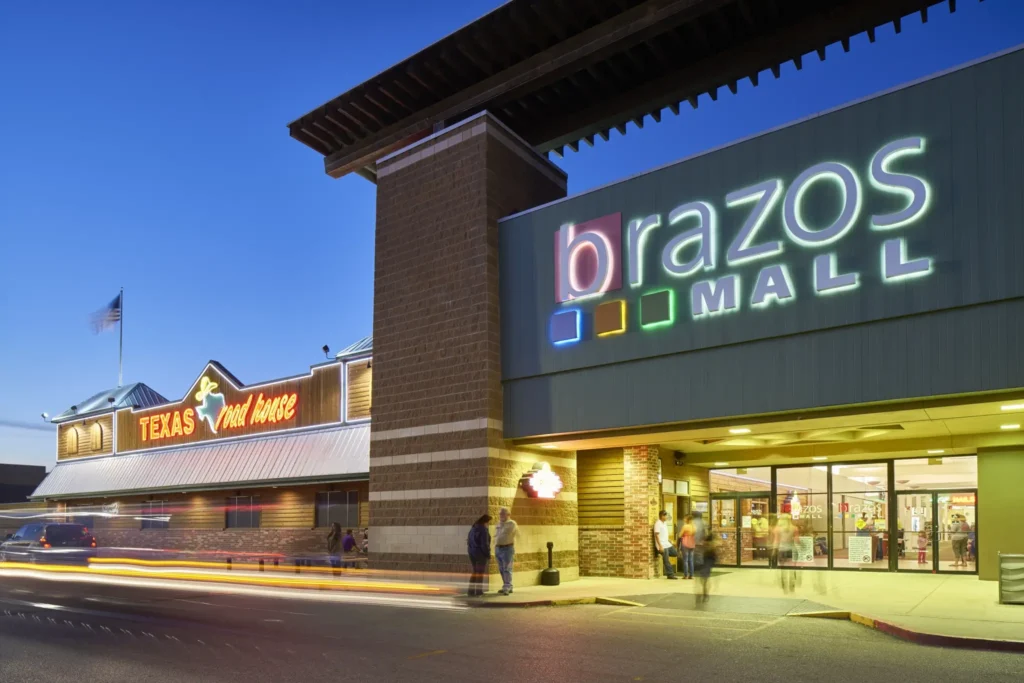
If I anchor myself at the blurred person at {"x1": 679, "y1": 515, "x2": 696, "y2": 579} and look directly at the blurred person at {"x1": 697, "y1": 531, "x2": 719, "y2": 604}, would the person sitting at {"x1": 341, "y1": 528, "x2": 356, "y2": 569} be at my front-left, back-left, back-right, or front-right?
back-right

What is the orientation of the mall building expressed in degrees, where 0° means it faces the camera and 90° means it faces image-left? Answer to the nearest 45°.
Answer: approximately 45°

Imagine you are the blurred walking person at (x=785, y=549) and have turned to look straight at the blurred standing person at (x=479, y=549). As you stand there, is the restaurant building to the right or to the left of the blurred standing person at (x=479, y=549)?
right

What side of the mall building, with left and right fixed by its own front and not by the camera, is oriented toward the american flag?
right

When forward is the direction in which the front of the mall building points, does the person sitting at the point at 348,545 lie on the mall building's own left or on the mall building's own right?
on the mall building's own right
